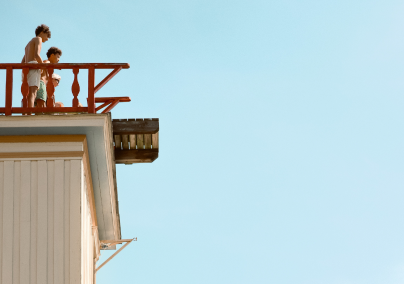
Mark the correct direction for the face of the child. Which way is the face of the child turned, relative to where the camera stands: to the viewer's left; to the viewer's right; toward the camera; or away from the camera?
to the viewer's right

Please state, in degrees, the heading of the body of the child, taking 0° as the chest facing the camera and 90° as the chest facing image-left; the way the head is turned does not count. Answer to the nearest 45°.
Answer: approximately 270°

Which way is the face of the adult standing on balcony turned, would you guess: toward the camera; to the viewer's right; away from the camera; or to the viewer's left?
to the viewer's right
